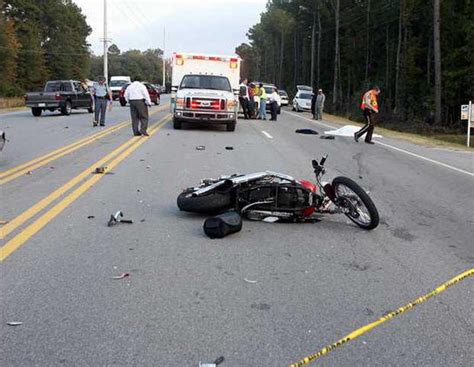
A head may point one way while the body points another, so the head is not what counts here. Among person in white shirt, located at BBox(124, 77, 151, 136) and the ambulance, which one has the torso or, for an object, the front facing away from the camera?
the person in white shirt

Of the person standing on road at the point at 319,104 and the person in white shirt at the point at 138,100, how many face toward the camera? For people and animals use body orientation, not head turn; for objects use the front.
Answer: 1

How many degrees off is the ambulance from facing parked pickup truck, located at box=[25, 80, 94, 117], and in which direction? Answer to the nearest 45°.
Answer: approximately 135° to its right

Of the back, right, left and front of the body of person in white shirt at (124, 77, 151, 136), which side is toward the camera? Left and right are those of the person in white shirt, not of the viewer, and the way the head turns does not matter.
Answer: back

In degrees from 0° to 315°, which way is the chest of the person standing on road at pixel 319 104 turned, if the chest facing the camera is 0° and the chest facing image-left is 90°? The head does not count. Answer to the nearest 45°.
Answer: approximately 0°

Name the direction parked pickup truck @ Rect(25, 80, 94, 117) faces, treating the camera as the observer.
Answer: facing away from the viewer and to the right of the viewer

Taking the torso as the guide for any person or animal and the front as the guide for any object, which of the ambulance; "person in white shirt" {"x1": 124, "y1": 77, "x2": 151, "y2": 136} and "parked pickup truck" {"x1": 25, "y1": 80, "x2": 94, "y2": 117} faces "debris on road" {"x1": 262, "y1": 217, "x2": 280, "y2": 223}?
the ambulance

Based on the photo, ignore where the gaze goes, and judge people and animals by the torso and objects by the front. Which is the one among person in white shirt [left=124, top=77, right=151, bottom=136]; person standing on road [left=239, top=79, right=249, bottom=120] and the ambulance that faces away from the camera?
the person in white shirt

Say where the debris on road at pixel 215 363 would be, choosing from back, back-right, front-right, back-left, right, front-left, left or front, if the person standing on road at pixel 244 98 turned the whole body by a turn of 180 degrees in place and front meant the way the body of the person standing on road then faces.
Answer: back-left
